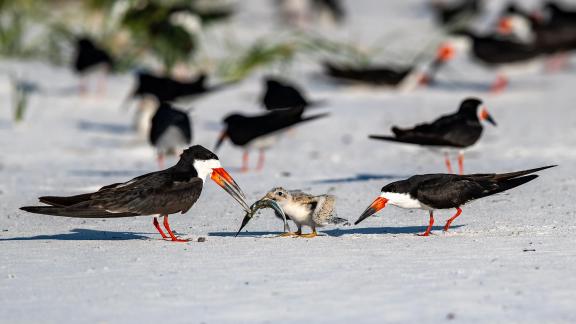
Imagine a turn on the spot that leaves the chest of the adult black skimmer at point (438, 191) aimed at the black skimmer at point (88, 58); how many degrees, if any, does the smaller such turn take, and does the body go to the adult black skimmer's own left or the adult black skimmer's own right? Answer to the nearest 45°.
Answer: approximately 45° to the adult black skimmer's own right

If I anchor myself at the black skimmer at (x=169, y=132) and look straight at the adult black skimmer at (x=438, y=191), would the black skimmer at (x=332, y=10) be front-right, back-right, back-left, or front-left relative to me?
back-left

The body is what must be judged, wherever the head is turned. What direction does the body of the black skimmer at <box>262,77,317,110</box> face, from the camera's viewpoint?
to the viewer's left

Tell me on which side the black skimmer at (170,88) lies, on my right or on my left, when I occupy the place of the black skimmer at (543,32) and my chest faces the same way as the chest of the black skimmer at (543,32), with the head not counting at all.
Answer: on my left

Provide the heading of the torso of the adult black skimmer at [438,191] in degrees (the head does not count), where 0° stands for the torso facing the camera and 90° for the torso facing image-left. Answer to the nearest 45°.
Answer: approximately 90°

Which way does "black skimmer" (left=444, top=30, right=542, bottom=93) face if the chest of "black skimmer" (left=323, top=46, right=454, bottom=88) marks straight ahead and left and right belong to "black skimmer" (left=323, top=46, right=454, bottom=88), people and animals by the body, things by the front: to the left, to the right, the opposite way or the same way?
the opposite way

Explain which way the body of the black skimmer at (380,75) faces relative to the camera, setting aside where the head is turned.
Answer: to the viewer's right

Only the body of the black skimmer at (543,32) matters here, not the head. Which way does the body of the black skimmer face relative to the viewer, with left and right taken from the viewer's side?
facing to the left of the viewer

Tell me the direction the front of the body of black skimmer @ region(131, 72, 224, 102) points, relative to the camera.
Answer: to the viewer's left

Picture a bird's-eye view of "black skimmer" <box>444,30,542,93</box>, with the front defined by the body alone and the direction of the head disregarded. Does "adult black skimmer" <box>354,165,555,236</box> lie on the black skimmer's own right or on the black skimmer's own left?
on the black skimmer's own left

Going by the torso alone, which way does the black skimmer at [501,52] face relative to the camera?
to the viewer's left

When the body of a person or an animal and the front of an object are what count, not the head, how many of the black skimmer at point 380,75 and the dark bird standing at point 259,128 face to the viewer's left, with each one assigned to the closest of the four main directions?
1

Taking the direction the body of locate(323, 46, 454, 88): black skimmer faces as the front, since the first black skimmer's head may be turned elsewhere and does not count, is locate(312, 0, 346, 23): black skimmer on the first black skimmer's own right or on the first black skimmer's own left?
on the first black skimmer's own left

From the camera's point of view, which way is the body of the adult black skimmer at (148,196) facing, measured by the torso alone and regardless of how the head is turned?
to the viewer's right
